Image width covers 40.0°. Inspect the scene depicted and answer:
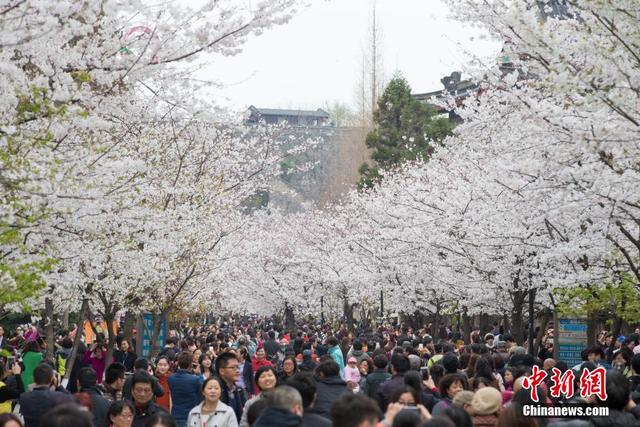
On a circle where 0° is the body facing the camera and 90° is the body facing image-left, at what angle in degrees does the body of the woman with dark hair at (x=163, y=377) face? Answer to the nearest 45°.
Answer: approximately 0°

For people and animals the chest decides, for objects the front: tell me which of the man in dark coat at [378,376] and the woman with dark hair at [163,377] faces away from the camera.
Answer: the man in dark coat

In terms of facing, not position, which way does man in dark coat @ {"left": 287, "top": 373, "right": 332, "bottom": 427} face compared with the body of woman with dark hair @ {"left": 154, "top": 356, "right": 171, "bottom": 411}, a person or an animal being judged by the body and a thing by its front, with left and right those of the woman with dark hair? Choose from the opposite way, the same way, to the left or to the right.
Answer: the opposite way

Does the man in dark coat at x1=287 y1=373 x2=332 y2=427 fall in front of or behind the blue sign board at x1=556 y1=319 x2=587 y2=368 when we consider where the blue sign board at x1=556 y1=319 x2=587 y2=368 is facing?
in front

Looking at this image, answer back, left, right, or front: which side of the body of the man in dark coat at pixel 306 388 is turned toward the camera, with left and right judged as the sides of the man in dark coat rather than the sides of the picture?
back

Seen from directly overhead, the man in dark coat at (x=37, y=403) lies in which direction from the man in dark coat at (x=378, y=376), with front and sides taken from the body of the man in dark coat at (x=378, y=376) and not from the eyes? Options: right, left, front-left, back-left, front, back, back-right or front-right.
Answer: back-left

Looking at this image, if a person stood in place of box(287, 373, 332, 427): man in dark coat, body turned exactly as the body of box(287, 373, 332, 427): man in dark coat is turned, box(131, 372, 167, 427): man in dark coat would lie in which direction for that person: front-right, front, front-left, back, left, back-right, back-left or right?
front-left
